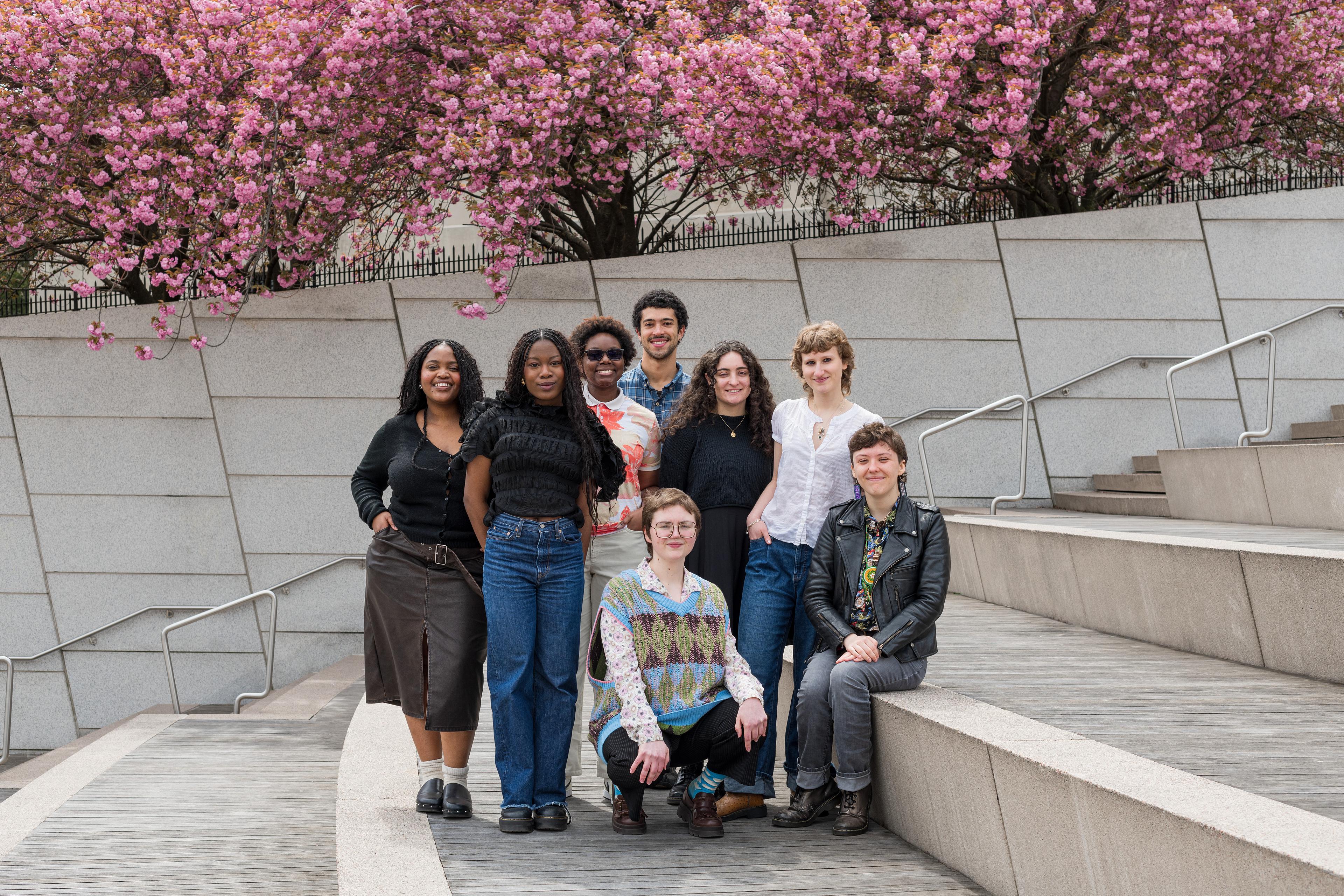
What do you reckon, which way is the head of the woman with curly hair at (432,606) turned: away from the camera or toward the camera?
toward the camera

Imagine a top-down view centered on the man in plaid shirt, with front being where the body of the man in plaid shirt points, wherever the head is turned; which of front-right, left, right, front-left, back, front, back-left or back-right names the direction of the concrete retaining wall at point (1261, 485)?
back-left

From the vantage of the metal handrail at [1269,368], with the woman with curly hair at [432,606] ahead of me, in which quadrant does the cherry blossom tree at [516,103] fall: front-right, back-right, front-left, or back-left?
front-right

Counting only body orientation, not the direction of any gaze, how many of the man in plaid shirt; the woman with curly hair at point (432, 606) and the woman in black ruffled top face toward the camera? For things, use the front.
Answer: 3

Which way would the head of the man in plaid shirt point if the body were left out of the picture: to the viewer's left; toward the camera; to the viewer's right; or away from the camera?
toward the camera

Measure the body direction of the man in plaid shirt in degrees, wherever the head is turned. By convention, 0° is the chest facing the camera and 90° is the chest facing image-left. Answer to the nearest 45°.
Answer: approximately 0°

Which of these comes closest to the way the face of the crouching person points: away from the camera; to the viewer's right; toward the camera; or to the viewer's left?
toward the camera

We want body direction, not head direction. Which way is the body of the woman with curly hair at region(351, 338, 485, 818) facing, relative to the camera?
toward the camera

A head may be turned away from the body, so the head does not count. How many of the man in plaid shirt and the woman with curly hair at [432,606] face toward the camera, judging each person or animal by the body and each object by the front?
2

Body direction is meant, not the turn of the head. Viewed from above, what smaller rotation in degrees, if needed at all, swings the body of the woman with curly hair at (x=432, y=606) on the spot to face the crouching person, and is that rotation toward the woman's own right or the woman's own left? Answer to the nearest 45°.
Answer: approximately 45° to the woman's own left

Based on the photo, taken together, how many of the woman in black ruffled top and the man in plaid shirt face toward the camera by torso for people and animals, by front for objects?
2

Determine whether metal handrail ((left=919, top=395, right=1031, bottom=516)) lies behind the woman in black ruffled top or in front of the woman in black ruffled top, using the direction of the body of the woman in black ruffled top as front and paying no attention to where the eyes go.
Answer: behind
